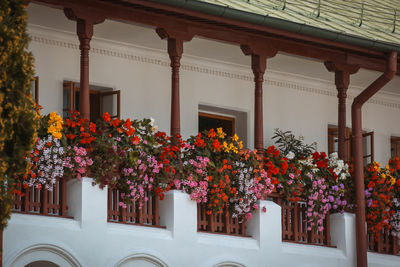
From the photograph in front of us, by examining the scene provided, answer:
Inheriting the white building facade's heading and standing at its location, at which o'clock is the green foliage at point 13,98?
The green foliage is roughly at 2 o'clock from the white building facade.

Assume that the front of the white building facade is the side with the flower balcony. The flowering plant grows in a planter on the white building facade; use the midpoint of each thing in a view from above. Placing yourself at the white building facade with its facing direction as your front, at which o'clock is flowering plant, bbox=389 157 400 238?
The flowering plant is roughly at 10 o'clock from the white building facade.

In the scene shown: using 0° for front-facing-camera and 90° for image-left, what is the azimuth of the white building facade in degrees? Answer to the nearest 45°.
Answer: approximately 315°
